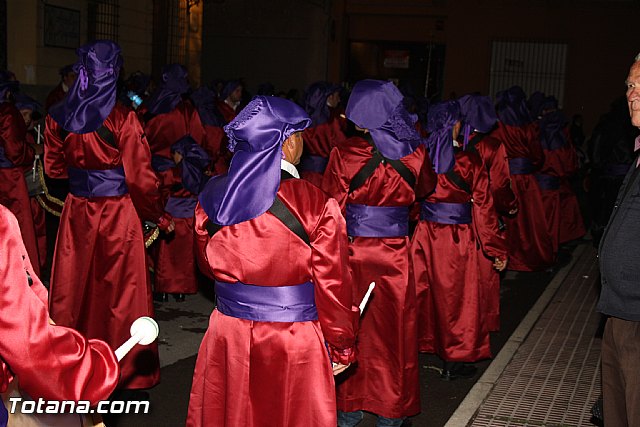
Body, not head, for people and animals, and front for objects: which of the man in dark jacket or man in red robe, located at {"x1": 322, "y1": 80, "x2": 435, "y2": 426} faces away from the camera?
the man in red robe

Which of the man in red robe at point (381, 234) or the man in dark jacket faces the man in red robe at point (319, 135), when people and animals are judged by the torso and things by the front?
the man in red robe at point (381, 234)

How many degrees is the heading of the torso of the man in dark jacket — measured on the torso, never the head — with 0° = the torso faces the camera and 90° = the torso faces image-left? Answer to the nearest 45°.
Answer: approximately 45°

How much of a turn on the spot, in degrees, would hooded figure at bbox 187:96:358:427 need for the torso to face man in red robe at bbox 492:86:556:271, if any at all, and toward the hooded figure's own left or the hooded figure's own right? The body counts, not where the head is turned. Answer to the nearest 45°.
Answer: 0° — they already face them

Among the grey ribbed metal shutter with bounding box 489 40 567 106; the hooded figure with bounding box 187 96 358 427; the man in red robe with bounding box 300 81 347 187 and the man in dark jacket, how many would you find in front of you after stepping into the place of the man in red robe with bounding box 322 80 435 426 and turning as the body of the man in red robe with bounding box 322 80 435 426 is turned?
2

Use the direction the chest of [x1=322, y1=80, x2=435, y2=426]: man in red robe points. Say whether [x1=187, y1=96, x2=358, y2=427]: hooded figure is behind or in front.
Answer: behind

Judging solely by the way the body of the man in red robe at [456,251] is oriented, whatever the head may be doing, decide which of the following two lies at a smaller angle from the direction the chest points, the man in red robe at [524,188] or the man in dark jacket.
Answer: the man in red robe

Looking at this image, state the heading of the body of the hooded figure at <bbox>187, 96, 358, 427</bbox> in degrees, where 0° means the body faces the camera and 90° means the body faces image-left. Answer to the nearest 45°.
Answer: approximately 225°

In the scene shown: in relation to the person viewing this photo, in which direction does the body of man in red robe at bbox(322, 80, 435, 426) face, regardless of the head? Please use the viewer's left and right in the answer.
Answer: facing away from the viewer

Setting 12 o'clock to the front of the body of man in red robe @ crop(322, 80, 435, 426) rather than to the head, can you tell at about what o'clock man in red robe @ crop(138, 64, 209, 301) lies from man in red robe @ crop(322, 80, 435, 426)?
man in red robe @ crop(138, 64, 209, 301) is roughly at 11 o'clock from man in red robe @ crop(322, 80, 435, 426).

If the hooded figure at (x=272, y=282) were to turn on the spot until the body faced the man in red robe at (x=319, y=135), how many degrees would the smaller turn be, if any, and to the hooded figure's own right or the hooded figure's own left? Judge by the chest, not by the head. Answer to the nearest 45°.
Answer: approximately 45° to the hooded figure's own left

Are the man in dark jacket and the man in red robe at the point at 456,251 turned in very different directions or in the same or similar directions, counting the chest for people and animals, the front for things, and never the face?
very different directions

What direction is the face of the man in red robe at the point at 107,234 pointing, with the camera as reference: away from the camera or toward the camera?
away from the camera

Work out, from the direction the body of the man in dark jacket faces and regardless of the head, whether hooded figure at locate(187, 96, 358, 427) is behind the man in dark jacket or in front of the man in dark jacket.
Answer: in front
